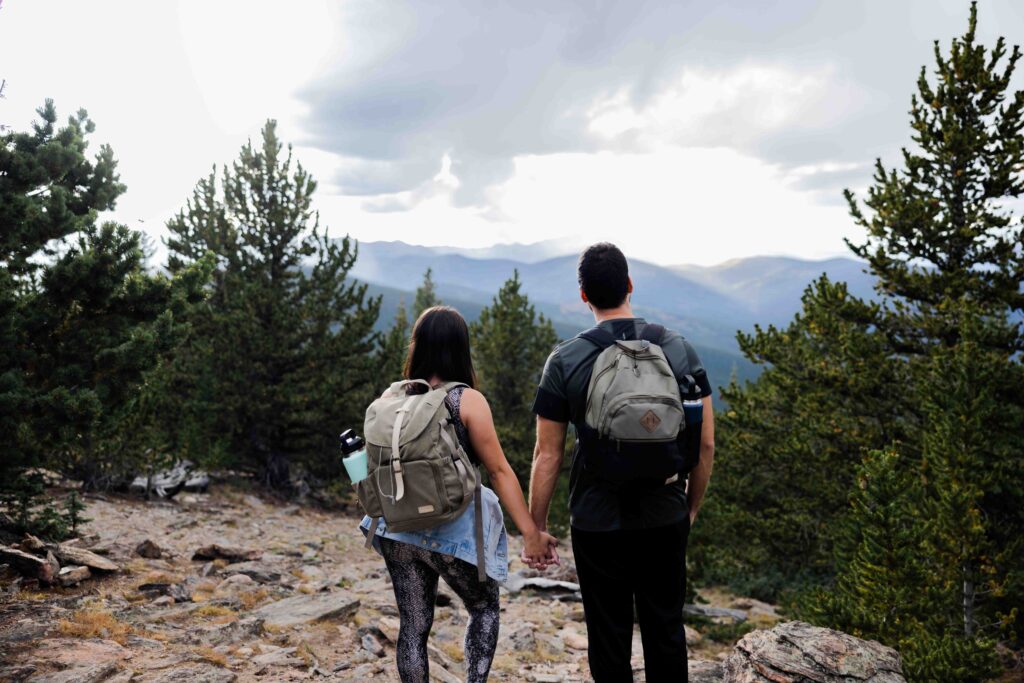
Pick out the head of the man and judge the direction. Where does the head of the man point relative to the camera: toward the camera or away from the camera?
away from the camera

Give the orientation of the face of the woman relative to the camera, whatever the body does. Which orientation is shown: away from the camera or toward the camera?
away from the camera

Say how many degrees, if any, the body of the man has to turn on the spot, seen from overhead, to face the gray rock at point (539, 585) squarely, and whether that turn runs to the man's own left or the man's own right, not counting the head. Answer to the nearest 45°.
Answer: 0° — they already face it

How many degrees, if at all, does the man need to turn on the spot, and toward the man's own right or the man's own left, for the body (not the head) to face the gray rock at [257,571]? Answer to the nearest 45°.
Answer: approximately 45° to the man's own left

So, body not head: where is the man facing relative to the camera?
away from the camera

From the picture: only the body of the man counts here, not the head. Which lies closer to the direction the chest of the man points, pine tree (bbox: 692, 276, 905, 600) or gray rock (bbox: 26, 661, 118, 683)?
the pine tree

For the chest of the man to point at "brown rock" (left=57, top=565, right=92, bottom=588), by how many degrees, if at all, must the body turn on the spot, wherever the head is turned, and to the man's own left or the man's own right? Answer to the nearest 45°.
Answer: approximately 45° to the man's own left

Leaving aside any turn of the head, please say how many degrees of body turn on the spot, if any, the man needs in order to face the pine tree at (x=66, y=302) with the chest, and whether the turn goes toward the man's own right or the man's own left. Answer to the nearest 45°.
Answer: approximately 45° to the man's own left

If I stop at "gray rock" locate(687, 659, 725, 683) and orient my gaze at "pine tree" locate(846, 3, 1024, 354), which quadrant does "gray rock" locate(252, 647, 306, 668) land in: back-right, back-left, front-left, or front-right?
back-left
